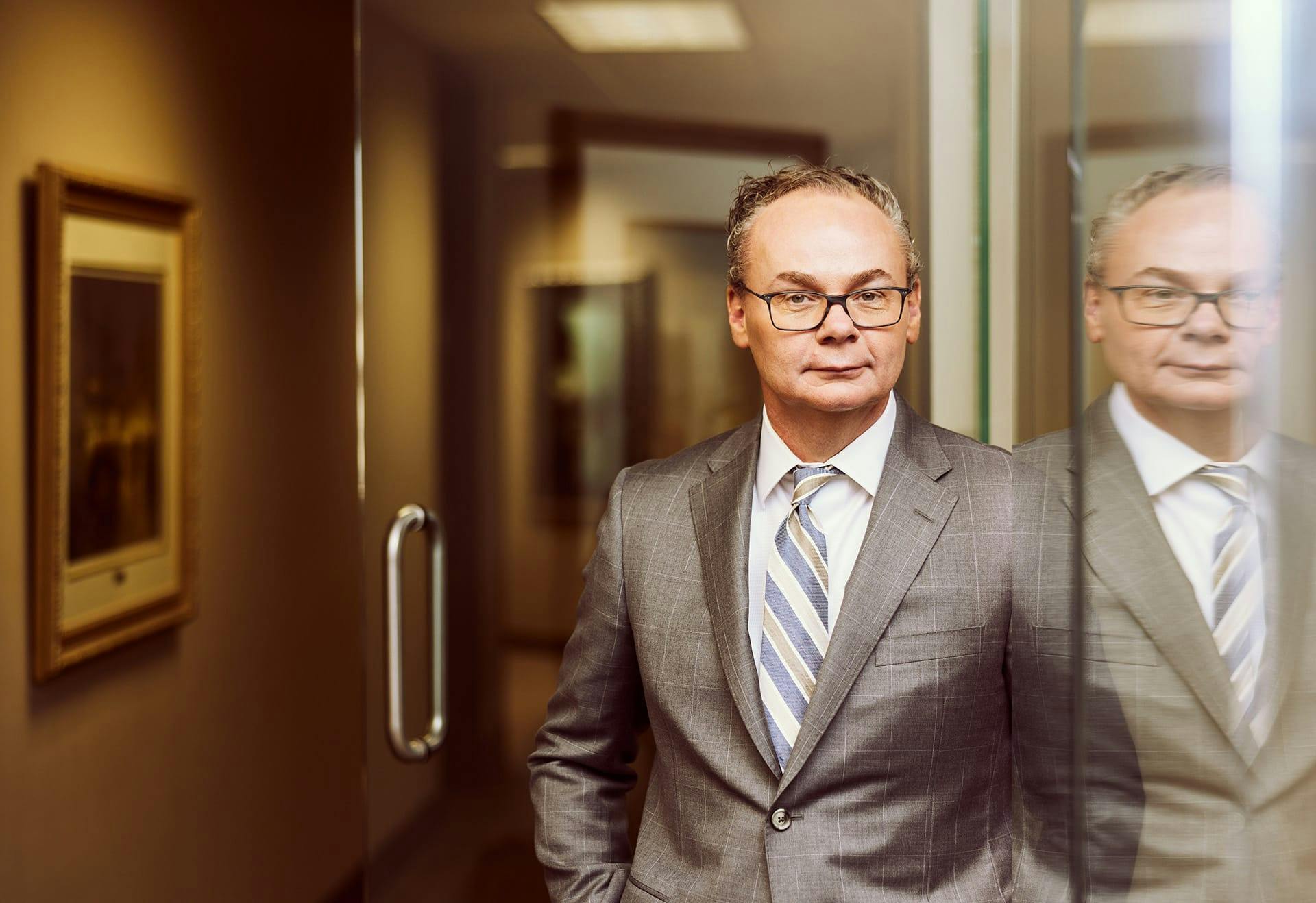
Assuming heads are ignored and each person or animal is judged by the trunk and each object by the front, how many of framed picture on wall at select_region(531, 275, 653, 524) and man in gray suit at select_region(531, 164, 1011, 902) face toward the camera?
2

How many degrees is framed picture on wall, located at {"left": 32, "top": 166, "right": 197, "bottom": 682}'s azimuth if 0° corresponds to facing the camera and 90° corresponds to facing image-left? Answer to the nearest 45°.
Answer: approximately 315°

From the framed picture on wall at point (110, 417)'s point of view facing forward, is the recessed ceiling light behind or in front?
in front

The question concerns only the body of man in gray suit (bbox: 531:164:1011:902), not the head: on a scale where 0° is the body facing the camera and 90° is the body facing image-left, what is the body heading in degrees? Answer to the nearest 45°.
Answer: approximately 0°

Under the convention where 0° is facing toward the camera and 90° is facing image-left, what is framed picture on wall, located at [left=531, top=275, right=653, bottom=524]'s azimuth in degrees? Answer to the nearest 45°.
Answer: approximately 0°
